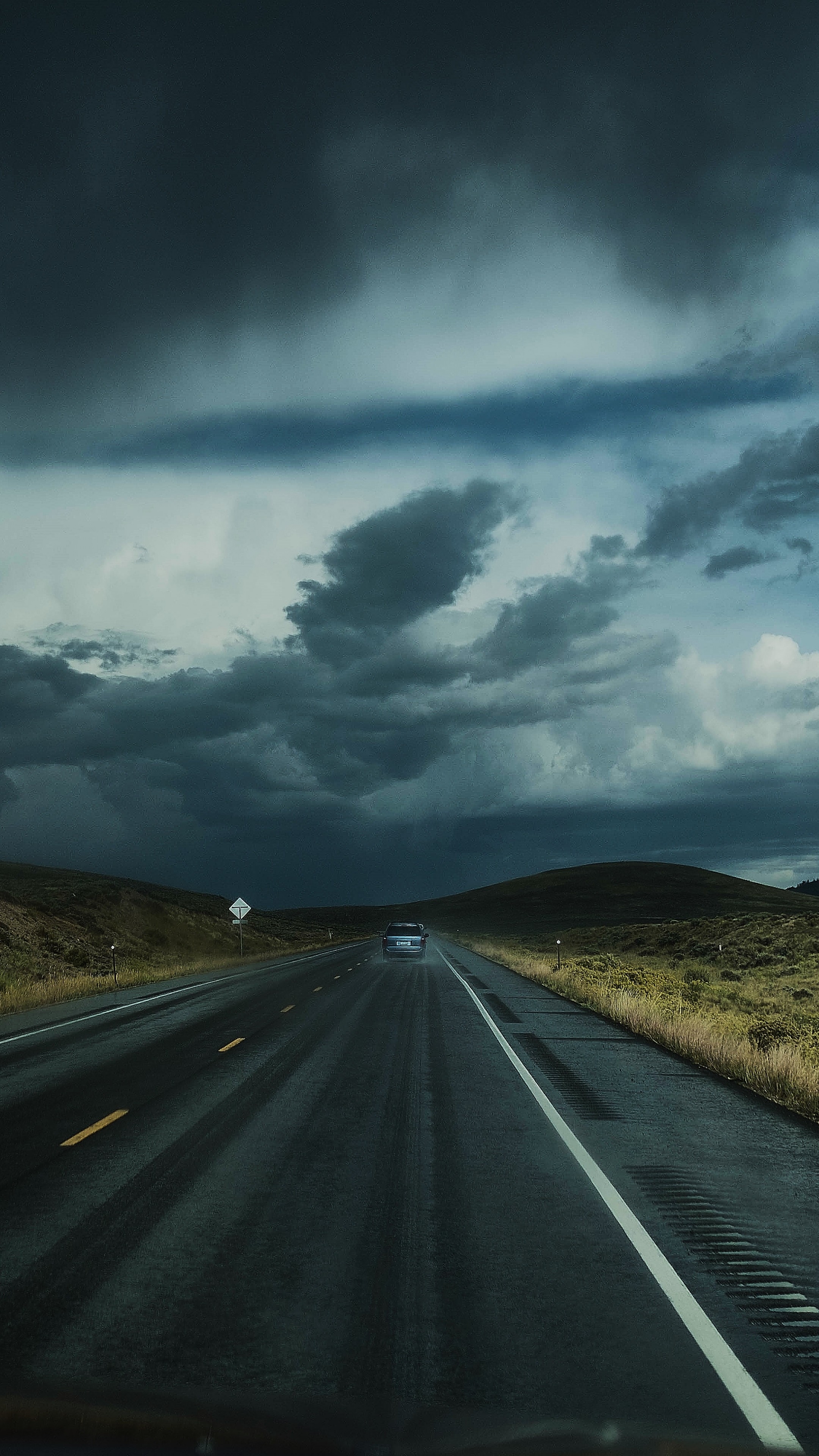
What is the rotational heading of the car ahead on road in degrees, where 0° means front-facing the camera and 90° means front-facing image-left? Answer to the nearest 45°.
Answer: approximately 180°
